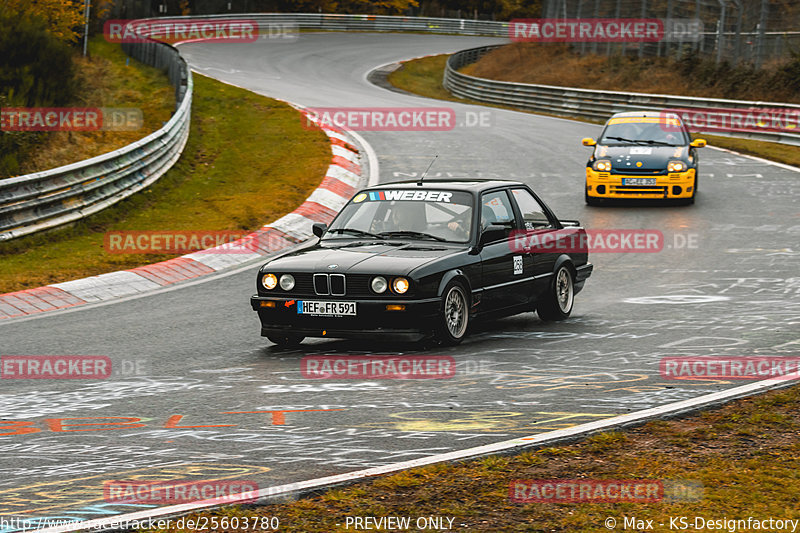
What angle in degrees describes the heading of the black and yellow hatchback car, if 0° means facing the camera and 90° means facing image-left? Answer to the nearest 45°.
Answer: approximately 0°

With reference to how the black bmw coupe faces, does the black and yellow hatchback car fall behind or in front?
behind

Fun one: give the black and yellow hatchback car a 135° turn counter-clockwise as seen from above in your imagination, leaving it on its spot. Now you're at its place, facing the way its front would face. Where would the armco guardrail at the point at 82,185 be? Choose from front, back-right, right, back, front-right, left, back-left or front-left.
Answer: back

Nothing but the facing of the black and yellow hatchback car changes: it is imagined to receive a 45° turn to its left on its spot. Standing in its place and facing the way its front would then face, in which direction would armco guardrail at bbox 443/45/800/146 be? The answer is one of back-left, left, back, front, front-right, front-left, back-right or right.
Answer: back-left

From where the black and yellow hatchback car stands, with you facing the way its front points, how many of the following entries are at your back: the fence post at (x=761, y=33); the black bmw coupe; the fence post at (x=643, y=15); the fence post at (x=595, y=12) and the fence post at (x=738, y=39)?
4

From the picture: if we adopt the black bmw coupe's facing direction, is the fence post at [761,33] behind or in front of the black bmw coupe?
behind

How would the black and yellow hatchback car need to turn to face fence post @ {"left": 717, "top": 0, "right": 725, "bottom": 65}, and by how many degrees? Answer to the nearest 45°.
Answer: approximately 180°

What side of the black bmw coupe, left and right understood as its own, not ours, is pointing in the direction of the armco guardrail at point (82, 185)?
right

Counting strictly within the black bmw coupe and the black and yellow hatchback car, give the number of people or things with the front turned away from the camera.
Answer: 0

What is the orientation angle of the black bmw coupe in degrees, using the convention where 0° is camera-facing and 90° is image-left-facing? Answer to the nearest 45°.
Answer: approximately 45°

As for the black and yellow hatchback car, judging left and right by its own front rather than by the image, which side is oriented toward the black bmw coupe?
front

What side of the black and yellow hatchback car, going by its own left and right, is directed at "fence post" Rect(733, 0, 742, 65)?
back

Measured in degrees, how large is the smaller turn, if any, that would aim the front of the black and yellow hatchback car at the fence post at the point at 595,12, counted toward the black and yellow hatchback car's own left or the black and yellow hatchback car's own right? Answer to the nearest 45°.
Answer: approximately 180°

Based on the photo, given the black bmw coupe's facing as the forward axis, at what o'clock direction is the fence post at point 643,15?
The fence post is roughly at 5 o'clock from the black bmw coupe.
